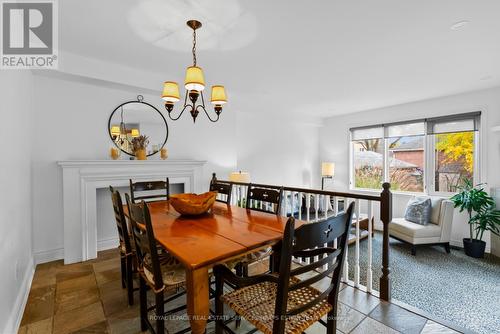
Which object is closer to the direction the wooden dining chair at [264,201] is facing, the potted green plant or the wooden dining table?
the wooden dining table

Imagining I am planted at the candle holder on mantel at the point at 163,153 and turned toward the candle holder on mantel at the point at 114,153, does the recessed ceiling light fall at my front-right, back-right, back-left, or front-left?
back-left

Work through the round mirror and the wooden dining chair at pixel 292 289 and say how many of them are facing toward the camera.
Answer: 1

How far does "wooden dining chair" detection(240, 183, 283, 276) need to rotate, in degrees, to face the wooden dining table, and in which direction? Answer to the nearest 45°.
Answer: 0° — it already faces it

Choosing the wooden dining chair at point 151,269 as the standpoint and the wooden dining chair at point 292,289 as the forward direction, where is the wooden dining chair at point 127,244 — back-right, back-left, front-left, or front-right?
back-left

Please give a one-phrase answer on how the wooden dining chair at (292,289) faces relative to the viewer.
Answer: facing away from the viewer and to the left of the viewer

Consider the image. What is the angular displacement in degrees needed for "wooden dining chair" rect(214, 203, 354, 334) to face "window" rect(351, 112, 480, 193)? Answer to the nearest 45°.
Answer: approximately 90° to its right
